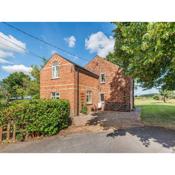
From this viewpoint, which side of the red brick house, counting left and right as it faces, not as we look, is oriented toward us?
front

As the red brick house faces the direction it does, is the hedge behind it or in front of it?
in front

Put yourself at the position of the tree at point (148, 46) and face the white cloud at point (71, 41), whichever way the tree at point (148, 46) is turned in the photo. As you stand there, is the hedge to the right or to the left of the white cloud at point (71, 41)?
left
